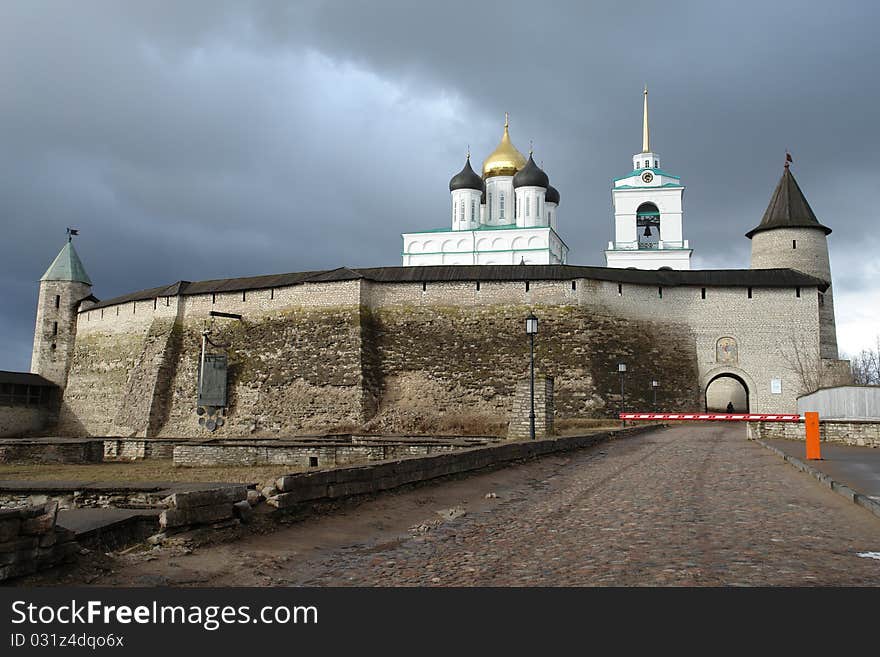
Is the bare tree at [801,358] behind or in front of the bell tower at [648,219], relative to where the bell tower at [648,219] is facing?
in front

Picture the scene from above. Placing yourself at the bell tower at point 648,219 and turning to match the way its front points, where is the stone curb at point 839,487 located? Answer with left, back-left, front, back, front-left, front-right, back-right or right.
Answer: front

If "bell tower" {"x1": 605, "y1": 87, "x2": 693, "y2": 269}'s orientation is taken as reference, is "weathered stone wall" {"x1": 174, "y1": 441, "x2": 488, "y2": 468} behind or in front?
in front

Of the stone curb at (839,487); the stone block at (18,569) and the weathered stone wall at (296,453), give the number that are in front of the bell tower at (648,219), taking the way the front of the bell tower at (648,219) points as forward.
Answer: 3

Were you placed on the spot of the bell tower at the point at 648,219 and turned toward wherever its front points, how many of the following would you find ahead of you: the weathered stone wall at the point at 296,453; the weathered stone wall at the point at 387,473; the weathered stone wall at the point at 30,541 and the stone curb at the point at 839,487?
4

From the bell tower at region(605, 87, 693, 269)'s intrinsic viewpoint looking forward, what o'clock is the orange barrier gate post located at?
The orange barrier gate post is roughly at 12 o'clock from the bell tower.

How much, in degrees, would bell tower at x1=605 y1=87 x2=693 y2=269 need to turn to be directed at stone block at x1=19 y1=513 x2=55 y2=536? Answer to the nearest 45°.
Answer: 0° — it already faces it

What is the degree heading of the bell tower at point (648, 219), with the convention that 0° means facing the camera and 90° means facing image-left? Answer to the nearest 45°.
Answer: approximately 0°

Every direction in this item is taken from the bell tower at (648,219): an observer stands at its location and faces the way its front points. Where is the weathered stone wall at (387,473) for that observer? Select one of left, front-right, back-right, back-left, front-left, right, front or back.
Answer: front

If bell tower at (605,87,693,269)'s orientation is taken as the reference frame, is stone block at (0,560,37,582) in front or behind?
in front

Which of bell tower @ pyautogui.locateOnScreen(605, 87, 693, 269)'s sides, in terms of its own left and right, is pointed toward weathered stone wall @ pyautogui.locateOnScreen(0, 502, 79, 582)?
front
